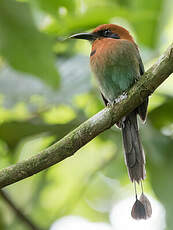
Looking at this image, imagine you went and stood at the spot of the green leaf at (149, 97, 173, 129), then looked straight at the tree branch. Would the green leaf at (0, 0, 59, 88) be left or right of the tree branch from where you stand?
right

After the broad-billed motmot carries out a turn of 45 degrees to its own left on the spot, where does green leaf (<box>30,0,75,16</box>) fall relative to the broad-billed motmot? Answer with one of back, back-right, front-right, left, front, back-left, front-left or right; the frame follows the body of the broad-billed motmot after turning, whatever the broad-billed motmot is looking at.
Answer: back

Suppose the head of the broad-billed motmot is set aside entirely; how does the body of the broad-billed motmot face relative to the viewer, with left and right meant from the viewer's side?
facing the viewer and to the left of the viewer
